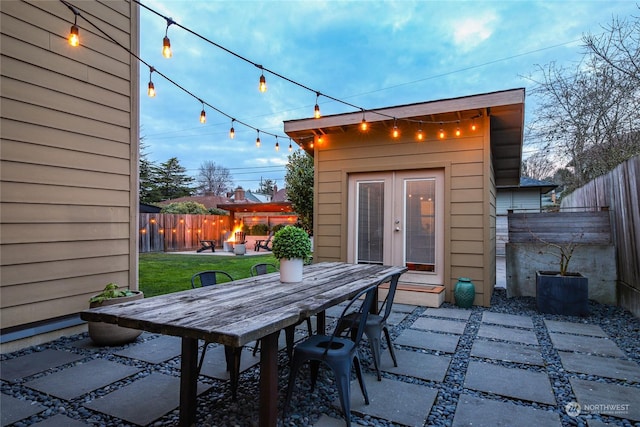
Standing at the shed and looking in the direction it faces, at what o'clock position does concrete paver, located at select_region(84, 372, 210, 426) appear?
The concrete paver is roughly at 1 o'clock from the shed.

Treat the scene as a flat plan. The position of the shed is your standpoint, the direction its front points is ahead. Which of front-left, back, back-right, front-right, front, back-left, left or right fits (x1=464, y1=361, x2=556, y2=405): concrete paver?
front

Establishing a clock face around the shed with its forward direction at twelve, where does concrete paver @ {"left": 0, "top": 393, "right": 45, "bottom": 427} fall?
The concrete paver is roughly at 1 o'clock from the shed.

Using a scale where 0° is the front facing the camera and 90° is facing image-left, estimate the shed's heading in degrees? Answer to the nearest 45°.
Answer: approximately 0°

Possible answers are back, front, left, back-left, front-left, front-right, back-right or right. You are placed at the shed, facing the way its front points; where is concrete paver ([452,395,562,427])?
front

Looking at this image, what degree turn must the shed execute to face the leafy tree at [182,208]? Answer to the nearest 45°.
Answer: approximately 135° to its right

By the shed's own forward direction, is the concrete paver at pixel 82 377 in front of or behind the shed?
in front

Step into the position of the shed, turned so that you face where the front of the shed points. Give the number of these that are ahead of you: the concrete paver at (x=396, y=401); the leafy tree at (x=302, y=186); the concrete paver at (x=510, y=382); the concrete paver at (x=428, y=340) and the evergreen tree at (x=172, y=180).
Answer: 3

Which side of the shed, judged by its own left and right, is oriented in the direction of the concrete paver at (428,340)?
front

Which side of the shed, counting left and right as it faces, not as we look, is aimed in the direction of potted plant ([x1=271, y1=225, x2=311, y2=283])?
front

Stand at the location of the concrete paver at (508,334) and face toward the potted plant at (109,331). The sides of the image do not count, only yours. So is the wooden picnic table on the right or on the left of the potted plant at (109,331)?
left

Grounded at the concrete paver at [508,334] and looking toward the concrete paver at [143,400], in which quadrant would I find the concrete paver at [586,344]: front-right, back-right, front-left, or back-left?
back-left

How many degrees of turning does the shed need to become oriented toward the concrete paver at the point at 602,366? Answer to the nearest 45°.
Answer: approximately 45° to its left

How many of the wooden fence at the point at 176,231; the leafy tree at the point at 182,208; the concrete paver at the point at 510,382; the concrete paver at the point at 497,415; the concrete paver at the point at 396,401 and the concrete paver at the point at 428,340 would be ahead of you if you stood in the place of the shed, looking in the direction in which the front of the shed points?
4

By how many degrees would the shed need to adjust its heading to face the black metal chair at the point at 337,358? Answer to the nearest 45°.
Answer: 0° — it already faces it

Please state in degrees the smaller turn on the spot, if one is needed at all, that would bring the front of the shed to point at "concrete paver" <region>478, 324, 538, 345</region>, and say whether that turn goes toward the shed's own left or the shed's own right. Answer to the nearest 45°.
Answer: approximately 45° to the shed's own left

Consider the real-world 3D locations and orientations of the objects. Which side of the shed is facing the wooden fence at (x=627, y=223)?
left
